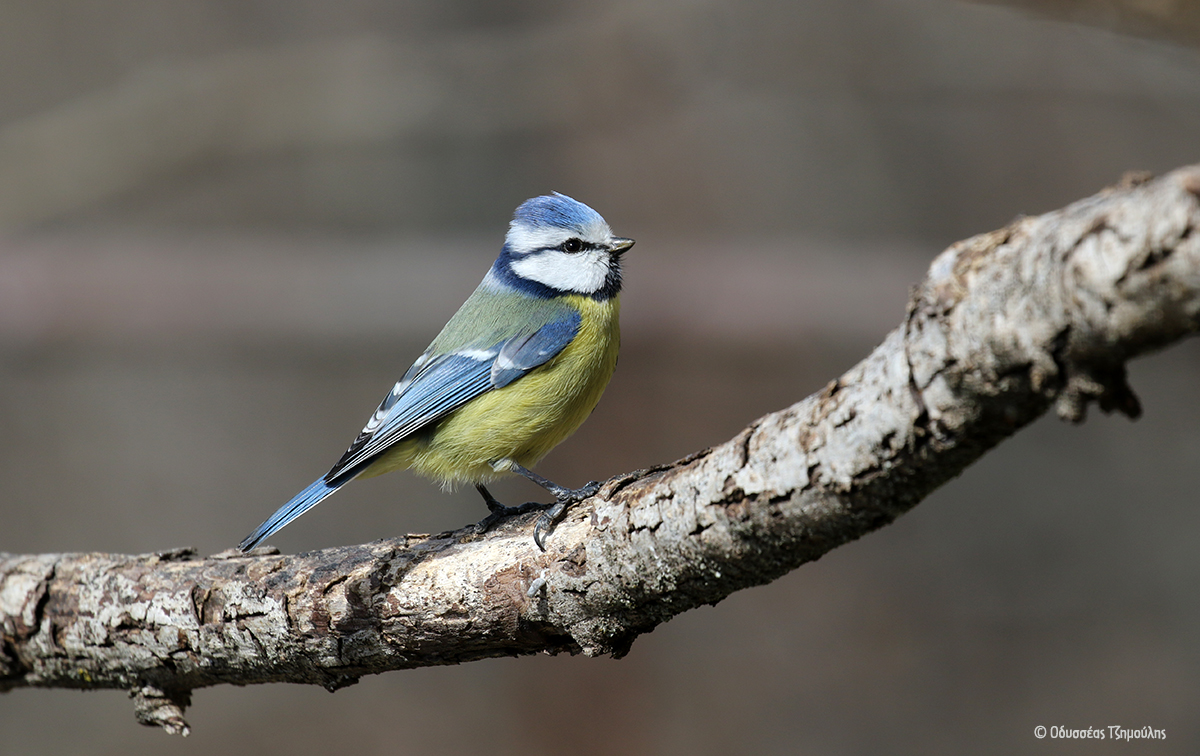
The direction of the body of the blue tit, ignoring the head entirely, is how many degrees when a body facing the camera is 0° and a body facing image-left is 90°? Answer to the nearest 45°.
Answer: approximately 270°
